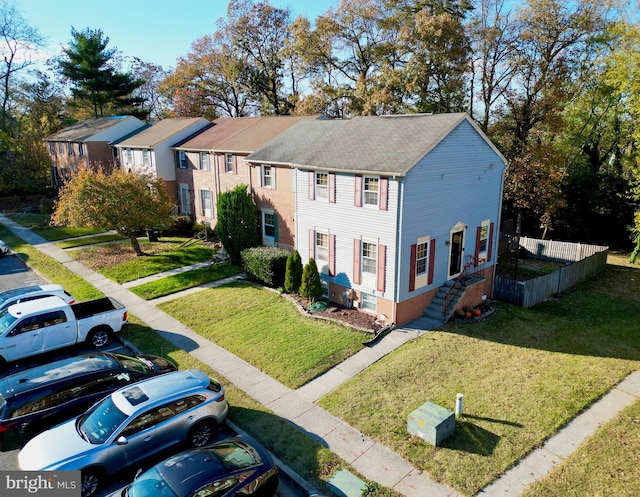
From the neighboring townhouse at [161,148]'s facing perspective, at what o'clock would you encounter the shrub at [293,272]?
The shrub is roughly at 10 o'clock from the neighboring townhouse.

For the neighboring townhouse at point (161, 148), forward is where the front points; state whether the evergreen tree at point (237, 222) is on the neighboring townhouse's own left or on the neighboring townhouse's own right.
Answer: on the neighboring townhouse's own left

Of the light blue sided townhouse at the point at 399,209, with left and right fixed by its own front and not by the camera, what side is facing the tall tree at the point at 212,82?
back

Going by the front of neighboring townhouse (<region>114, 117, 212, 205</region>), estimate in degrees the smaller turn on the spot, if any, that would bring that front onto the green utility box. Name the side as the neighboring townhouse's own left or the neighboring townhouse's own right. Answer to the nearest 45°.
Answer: approximately 45° to the neighboring townhouse's own left

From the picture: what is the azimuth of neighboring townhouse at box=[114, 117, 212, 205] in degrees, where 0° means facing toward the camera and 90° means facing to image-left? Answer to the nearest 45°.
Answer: approximately 45°

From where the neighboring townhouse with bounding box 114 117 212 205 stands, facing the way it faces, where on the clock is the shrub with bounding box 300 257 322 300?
The shrub is roughly at 10 o'clock from the neighboring townhouse.
